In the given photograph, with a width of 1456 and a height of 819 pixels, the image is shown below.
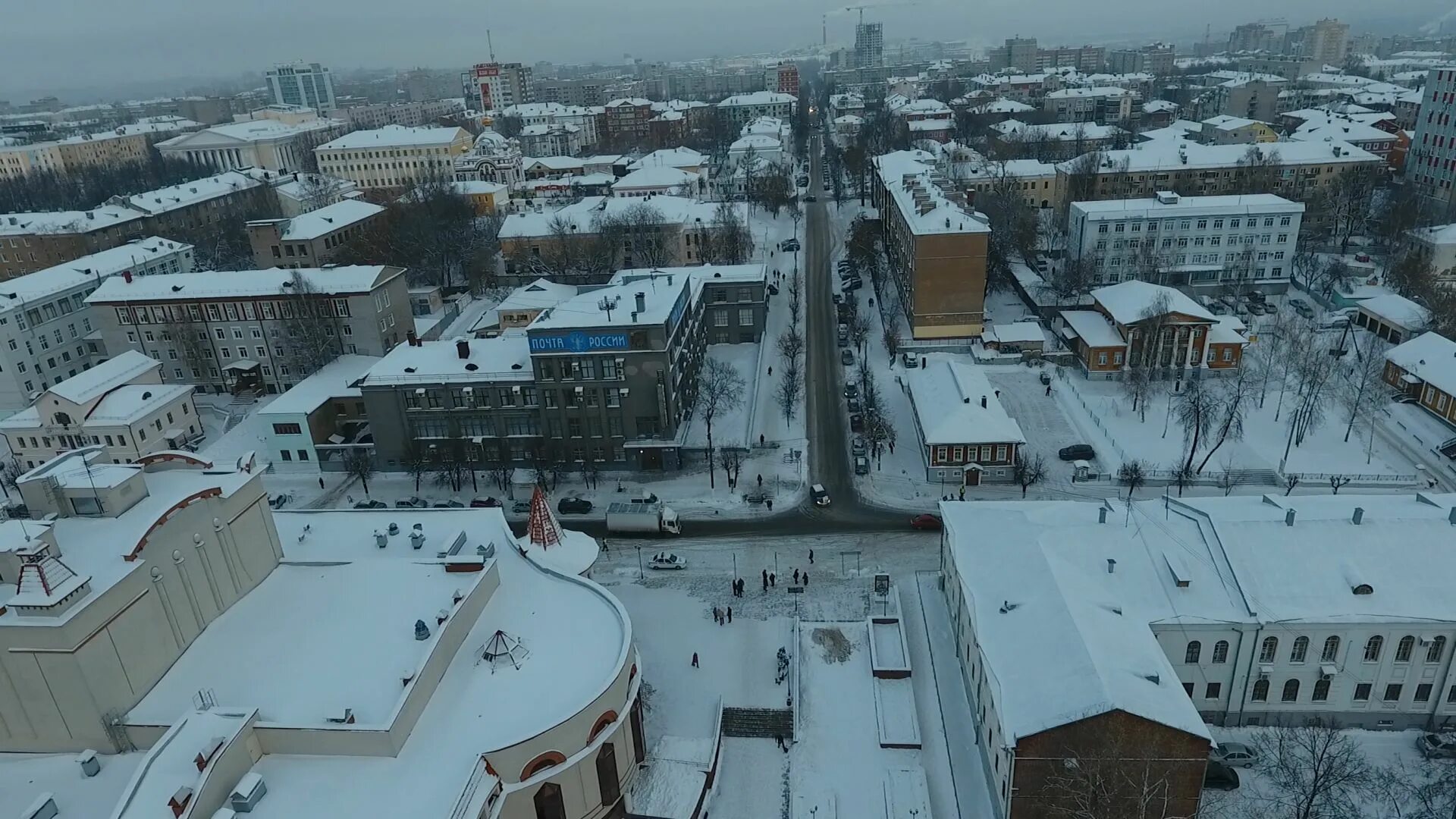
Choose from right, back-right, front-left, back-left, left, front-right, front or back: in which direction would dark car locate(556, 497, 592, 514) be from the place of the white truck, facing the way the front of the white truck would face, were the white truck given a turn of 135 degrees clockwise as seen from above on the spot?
right

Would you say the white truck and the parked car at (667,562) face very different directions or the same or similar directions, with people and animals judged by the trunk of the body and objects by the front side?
same or similar directions

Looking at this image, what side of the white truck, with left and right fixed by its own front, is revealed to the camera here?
right

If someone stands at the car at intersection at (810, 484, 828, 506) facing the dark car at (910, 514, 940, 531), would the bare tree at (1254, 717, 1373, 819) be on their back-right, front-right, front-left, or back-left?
front-right

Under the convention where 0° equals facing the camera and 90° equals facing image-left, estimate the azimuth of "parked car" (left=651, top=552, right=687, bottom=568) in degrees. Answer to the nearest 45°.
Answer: approximately 270°

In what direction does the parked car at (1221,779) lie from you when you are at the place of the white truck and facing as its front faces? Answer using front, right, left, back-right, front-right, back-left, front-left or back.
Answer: front-right

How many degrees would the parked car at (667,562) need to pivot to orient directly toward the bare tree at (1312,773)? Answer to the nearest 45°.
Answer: approximately 45° to its right

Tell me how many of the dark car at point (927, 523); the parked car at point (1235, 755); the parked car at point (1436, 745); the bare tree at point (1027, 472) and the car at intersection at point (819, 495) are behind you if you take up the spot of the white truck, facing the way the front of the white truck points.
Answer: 0

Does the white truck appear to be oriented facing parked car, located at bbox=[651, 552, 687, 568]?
no

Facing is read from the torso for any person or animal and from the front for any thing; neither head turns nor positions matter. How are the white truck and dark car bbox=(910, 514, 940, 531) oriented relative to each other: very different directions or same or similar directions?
same or similar directions

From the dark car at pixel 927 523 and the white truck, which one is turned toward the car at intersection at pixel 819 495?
the white truck

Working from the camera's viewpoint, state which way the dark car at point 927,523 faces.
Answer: facing to the right of the viewer

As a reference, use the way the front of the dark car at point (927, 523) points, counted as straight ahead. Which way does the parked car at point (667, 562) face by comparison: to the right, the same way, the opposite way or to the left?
the same way

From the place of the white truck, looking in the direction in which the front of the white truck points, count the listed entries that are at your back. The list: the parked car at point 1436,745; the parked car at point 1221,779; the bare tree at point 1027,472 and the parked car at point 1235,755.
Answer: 0

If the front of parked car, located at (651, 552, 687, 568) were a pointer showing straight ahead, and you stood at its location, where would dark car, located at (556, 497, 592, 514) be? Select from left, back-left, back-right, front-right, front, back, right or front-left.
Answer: back-left

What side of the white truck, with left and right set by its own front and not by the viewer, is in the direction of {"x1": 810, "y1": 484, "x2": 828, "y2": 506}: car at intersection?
front

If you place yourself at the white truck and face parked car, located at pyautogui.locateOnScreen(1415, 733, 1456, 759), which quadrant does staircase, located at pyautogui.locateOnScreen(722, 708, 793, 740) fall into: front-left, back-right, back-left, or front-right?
front-right
